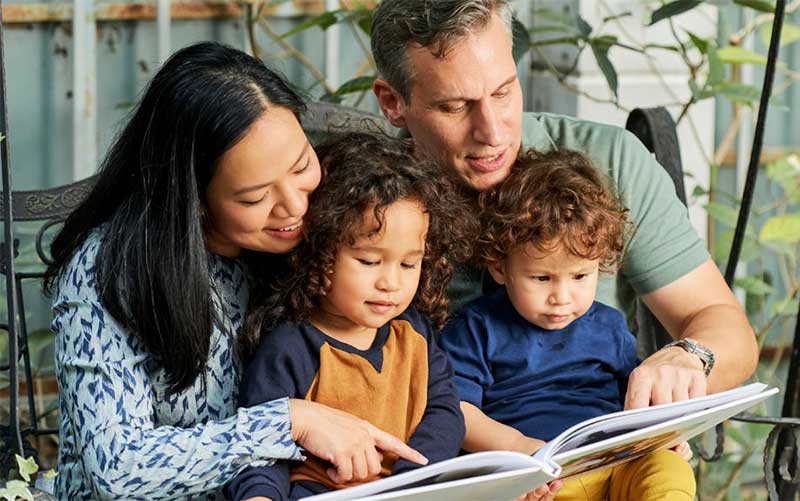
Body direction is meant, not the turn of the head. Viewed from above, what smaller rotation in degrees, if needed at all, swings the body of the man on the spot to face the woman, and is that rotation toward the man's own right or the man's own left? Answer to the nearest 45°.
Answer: approximately 45° to the man's own right

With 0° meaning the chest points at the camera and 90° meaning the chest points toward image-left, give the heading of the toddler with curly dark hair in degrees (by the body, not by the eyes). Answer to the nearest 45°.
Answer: approximately 315°

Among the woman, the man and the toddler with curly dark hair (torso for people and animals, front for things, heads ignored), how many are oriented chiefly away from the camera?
0

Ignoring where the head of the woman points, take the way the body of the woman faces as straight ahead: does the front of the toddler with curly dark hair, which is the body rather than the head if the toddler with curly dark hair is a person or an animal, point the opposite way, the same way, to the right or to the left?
the same way

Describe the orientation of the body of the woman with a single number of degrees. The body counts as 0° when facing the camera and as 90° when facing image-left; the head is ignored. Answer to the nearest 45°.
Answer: approximately 315°

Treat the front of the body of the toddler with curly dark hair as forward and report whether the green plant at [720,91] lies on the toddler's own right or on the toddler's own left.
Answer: on the toddler's own left

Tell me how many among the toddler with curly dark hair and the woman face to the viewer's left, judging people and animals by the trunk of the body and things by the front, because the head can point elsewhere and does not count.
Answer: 0

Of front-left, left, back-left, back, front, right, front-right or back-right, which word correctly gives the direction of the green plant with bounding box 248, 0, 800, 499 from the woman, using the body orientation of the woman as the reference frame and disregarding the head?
left

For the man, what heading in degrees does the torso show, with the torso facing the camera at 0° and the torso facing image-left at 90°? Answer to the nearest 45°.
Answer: approximately 0°

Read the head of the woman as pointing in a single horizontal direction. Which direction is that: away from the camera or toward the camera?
toward the camera
